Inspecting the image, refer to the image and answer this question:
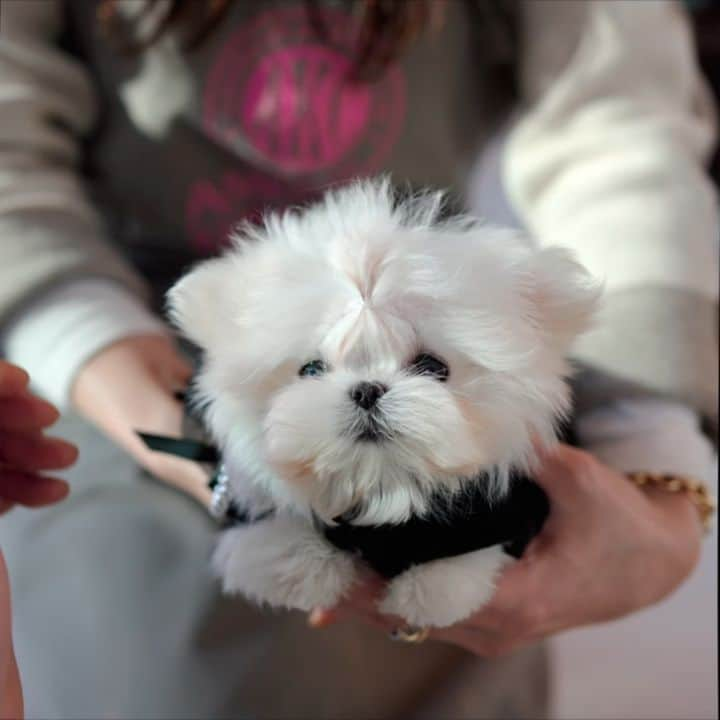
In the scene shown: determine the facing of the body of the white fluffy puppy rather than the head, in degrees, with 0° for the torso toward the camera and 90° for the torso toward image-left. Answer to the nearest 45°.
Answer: approximately 0°
